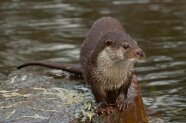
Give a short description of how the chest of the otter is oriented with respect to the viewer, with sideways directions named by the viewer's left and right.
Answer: facing the viewer and to the right of the viewer
